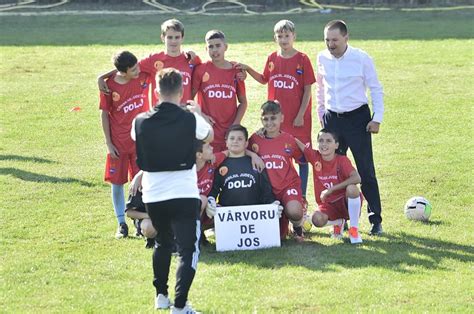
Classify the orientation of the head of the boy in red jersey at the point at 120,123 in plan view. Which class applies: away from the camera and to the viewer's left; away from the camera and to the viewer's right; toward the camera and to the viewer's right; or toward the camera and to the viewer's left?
toward the camera and to the viewer's right

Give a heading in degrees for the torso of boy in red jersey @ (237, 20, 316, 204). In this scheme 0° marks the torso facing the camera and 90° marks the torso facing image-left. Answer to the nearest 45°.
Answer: approximately 0°

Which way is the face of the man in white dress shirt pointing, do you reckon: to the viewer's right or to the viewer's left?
to the viewer's left

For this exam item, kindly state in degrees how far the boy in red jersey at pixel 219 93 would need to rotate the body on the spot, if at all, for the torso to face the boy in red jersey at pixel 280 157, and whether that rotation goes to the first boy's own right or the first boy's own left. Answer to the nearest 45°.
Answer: approximately 45° to the first boy's own left

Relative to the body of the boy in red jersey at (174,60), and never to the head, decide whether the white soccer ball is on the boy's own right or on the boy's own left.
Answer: on the boy's own left

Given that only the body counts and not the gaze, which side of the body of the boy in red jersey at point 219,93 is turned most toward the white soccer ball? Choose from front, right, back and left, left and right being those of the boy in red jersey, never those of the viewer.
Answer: left

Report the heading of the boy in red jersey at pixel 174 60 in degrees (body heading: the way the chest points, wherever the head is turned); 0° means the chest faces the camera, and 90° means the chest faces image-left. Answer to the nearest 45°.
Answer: approximately 0°
